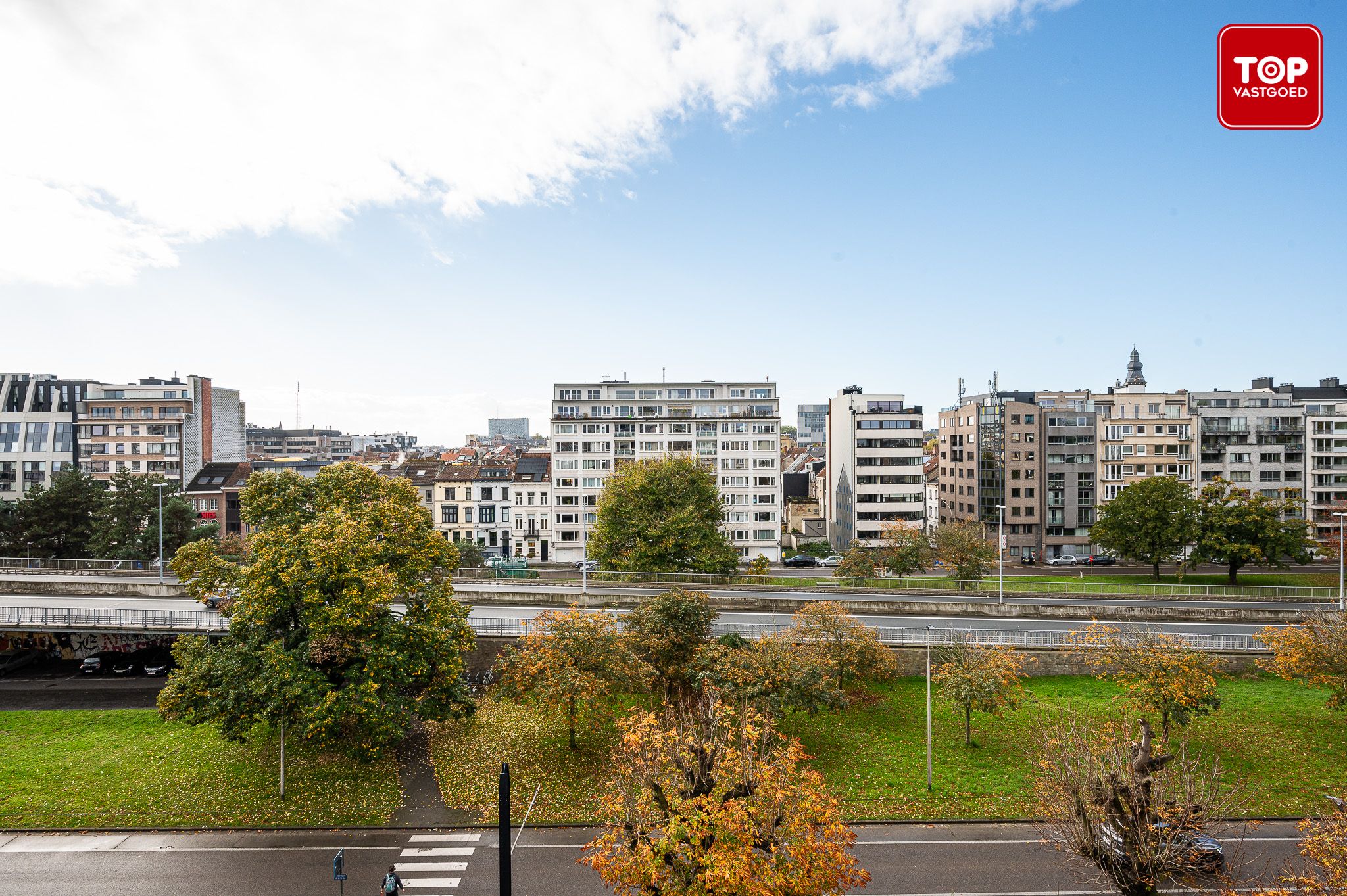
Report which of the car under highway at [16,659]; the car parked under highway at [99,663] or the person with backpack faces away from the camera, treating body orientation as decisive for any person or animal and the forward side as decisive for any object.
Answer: the person with backpack

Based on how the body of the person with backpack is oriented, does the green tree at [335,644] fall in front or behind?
in front

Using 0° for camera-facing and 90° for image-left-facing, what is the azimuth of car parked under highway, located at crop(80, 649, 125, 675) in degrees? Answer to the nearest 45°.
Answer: approximately 45°

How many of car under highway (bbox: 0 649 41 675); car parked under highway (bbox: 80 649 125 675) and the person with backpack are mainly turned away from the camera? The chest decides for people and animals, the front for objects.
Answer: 1

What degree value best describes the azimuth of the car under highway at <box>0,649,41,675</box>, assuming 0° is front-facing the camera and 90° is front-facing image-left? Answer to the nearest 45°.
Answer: approximately 45°

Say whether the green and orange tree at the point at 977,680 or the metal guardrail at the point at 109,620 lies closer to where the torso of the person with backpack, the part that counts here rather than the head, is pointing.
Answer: the metal guardrail

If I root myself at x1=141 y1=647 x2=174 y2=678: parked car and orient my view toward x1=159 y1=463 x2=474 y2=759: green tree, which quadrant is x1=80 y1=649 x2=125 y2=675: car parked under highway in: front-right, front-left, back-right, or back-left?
back-right

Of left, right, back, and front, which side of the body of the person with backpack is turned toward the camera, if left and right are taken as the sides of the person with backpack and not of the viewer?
back

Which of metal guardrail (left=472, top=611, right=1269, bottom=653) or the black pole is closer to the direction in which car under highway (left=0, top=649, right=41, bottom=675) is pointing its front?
the black pole
